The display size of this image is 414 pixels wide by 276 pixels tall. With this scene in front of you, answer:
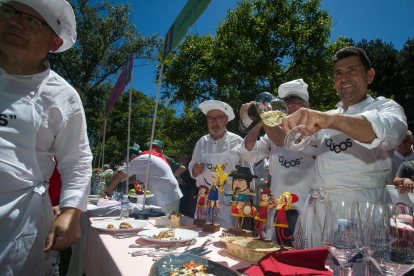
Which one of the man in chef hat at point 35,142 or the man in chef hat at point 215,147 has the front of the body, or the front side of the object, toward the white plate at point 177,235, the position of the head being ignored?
the man in chef hat at point 215,147

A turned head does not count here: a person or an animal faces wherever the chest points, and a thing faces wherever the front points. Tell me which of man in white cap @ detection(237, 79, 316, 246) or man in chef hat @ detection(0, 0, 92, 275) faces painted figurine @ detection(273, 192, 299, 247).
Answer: the man in white cap

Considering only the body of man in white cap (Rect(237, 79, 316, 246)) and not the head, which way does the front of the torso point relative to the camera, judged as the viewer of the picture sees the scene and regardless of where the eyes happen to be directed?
toward the camera

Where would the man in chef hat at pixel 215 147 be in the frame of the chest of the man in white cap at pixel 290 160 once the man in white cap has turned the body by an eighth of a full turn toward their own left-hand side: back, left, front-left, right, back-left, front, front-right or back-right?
back

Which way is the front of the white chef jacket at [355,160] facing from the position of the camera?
facing the viewer and to the left of the viewer

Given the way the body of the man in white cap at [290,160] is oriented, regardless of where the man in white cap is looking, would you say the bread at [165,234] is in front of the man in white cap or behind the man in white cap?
in front

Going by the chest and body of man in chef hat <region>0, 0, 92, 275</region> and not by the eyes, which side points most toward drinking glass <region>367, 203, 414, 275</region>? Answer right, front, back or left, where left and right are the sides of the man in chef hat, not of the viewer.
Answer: left

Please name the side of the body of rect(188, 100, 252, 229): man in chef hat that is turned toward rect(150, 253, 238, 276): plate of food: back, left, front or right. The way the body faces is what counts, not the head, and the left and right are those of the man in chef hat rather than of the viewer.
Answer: front

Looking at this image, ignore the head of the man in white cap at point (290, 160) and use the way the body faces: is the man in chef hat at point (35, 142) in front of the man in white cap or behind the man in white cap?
in front

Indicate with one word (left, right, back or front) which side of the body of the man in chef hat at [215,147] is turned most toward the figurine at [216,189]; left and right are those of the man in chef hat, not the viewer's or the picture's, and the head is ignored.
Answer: front

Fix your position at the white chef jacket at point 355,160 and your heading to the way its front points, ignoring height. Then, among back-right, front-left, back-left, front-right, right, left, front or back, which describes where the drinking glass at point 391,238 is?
front-left

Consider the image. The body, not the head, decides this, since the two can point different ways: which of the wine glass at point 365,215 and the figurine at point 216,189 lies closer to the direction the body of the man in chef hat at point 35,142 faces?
the wine glass

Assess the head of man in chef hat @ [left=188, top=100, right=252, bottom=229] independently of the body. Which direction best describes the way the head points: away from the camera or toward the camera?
toward the camera

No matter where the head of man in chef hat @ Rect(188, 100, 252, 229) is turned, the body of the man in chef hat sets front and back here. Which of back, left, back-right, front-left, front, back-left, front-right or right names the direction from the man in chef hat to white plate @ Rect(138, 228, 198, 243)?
front
